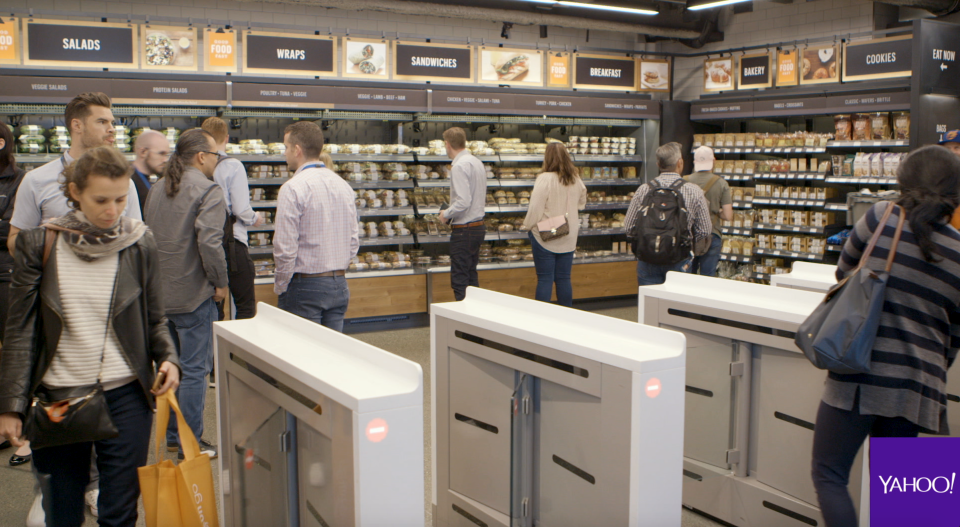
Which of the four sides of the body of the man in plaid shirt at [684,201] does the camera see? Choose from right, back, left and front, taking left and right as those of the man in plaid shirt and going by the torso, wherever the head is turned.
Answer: back

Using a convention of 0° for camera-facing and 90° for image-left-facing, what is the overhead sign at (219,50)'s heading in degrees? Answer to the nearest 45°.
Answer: approximately 0°

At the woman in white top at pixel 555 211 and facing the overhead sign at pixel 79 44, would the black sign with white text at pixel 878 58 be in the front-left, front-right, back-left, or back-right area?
back-right

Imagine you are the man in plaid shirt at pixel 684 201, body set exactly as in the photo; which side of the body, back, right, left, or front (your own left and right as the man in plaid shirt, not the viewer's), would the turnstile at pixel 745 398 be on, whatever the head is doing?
back

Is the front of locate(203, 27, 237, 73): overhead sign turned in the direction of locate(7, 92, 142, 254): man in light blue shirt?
yes

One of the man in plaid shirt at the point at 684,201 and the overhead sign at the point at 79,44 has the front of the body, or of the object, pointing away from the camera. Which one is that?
the man in plaid shirt
